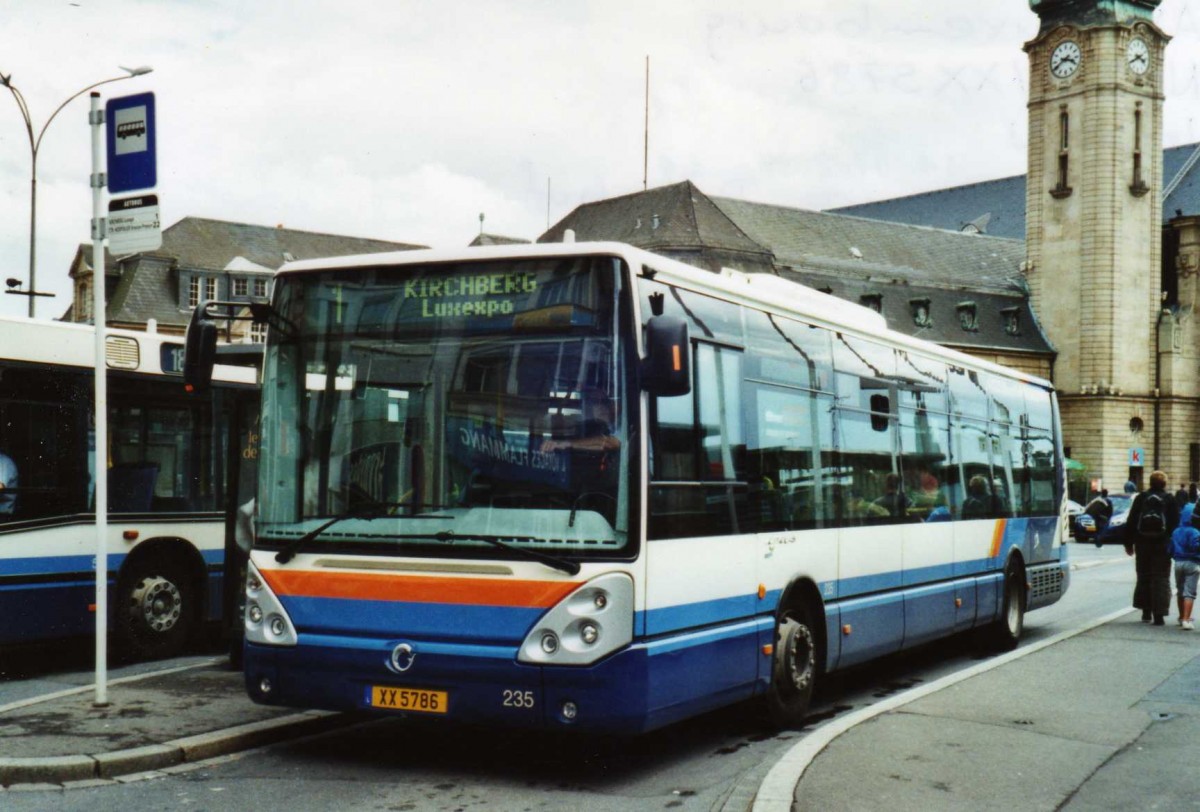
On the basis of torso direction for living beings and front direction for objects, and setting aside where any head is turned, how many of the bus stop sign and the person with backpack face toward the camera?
1

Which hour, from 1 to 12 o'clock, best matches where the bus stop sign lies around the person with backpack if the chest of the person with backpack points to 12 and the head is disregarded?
The bus stop sign is roughly at 7 o'clock from the person with backpack.

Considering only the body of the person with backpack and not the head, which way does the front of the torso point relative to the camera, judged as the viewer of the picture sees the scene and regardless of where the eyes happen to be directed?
away from the camera

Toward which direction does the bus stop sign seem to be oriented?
toward the camera

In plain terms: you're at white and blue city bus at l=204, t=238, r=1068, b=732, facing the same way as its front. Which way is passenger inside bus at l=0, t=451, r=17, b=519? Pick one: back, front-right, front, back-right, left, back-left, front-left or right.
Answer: right

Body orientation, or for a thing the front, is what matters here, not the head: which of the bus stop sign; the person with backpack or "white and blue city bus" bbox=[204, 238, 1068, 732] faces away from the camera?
the person with backpack

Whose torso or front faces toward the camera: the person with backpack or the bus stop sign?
the bus stop sign

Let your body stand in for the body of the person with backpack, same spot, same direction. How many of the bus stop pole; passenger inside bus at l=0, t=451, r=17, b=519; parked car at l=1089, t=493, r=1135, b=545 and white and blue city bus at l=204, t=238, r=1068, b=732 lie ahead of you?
1

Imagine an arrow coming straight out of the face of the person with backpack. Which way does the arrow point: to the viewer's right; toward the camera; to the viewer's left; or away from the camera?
away from the camera

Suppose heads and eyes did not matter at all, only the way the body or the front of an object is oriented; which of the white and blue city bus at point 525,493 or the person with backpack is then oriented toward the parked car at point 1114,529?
the person with backpack

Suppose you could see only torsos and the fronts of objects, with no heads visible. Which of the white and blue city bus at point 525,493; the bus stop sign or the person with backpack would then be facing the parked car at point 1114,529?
the person with backpack

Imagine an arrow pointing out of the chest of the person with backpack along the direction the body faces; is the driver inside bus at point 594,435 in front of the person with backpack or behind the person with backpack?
behind

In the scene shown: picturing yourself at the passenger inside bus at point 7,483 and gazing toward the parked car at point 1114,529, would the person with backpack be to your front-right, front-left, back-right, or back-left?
front-right
